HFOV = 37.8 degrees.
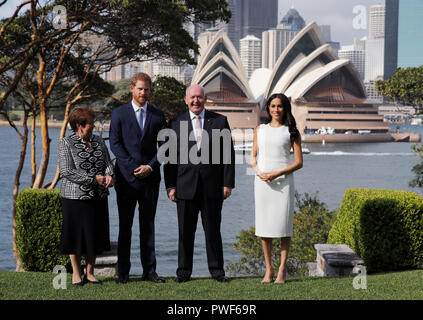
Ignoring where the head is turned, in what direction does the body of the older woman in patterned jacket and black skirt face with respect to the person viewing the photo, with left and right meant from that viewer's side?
facing the viewer and to the right of the viewer

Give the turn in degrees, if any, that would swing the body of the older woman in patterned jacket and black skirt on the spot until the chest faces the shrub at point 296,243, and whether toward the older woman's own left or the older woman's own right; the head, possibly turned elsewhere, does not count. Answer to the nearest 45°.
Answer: approximately 90° to the older woman's own left

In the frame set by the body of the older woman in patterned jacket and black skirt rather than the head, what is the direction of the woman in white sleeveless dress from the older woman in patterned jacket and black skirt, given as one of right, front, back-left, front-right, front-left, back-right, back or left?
front-left

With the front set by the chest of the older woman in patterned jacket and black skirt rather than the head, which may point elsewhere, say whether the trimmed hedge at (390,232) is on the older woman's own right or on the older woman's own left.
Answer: on the older woman's own left

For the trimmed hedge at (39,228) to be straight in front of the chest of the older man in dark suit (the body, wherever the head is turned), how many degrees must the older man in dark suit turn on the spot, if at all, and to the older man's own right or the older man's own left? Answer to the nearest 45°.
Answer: approximately 135° to the older man's own right

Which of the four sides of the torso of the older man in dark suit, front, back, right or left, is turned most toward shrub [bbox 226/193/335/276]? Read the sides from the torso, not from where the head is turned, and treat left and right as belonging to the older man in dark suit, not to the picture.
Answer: back

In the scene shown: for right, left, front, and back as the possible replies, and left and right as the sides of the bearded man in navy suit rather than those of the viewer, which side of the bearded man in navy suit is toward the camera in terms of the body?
front

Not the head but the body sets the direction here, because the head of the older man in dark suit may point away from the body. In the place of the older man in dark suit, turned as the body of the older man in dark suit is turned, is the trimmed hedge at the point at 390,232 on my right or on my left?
on my left

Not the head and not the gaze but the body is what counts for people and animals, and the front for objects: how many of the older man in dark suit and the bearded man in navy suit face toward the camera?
2

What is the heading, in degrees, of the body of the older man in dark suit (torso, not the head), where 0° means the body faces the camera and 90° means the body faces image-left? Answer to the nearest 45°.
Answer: approximately 0°
